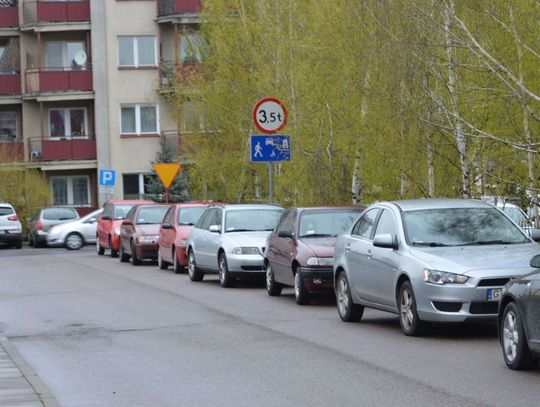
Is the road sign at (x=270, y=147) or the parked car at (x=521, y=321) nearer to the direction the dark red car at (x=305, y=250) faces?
the parked car

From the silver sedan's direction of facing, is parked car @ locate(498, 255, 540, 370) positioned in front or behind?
in front

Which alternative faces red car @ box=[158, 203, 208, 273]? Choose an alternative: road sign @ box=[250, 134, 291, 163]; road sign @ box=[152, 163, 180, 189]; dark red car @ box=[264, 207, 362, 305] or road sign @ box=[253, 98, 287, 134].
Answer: road sign @ box=[152, 163, 180, 189]

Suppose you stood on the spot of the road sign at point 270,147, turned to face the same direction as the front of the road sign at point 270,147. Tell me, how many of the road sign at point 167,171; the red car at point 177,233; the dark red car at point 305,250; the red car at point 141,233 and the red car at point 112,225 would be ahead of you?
1

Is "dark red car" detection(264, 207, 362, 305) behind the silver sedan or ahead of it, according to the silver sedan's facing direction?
behind

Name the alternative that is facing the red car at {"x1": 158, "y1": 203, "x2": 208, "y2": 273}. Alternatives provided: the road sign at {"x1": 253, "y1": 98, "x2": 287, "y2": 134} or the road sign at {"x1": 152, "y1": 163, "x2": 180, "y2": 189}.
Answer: the road sign at {"x1": 152, "y1": 163, "x2": 180, "y2": 189}

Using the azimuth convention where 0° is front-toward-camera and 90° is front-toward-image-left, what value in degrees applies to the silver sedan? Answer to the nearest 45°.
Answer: approximately 315°

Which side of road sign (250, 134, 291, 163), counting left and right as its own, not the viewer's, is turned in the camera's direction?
front

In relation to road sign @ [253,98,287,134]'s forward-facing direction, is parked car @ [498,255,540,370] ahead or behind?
ahead

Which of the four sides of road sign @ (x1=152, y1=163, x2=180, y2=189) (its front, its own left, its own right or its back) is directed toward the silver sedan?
front

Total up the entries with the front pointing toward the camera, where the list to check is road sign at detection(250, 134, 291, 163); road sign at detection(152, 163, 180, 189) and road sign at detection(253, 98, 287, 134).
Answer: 3

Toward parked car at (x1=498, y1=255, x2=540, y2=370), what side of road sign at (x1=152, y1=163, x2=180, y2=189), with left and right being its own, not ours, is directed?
front

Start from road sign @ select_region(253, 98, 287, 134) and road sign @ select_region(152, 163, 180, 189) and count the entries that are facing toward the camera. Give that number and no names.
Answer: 2

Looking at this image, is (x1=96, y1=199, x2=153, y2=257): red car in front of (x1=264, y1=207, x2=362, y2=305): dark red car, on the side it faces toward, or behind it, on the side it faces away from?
behind

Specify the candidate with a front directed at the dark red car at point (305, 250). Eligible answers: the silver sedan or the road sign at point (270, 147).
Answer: the road sign
